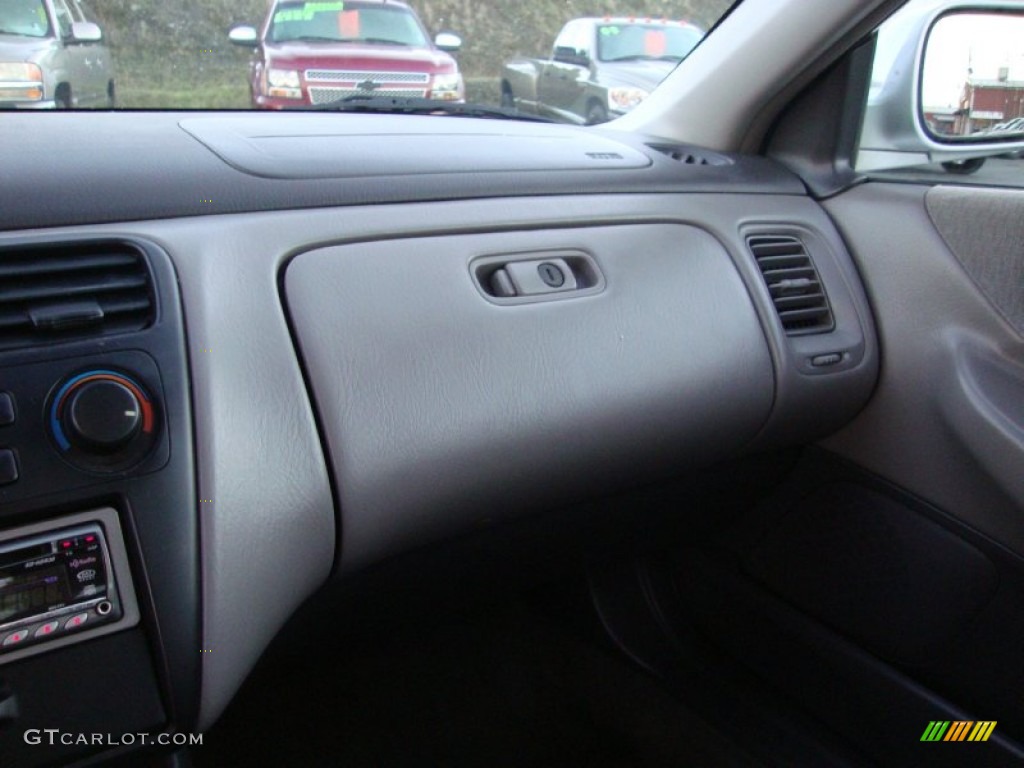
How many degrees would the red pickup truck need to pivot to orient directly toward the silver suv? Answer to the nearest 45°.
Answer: approximately 45° to its right

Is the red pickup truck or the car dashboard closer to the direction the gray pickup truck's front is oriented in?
the car dashboard

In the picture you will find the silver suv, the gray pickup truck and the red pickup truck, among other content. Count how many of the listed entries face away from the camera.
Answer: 0

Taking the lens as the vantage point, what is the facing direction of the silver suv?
facing the viewer and to the left of the viewer

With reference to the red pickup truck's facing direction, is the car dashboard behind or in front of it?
in front

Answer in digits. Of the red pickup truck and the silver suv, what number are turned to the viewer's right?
0

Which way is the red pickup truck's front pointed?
toward the camera

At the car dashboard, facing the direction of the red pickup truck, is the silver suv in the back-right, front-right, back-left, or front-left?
front-left

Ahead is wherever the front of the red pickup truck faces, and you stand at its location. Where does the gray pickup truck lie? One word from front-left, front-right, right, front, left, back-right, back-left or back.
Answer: left

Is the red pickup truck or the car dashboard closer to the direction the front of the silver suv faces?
the car dashboard

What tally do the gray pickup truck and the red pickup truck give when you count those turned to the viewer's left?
0
